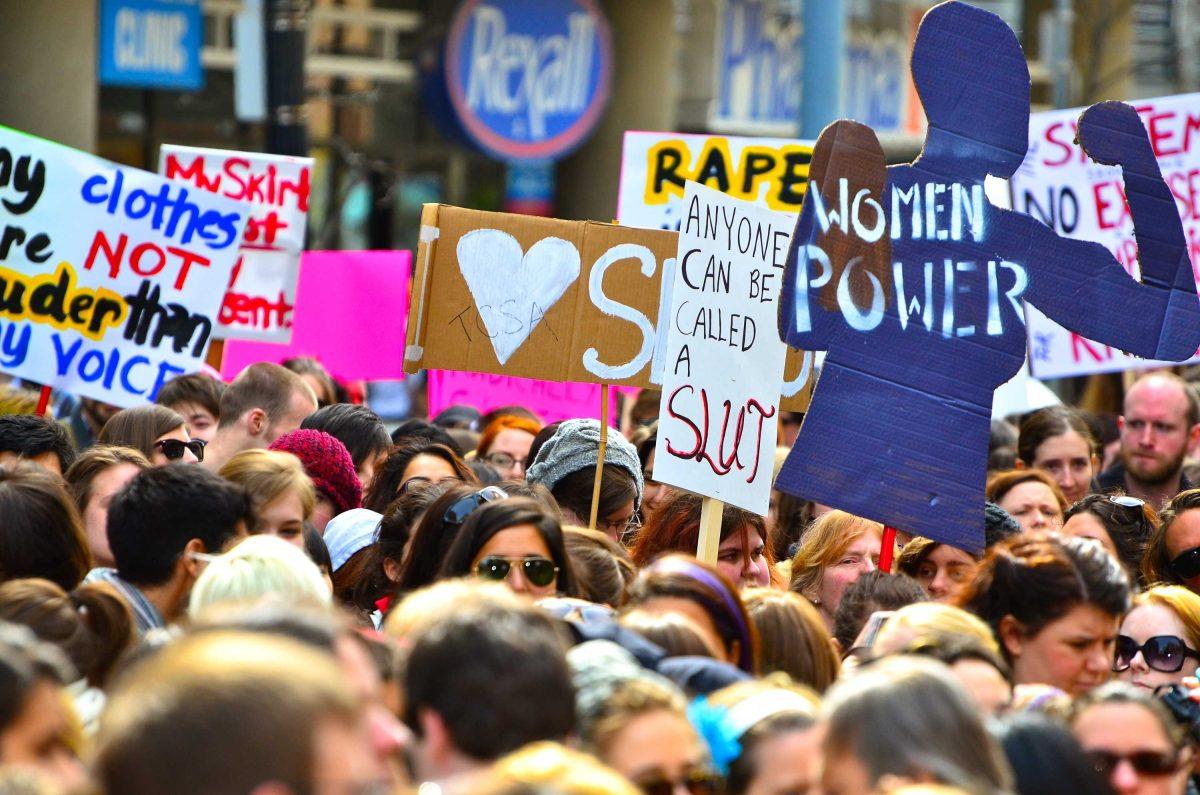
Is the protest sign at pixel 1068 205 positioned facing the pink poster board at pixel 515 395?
no

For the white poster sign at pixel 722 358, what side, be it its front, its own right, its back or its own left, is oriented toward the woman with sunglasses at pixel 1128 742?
front

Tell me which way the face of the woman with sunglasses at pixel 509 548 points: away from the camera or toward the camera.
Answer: toward the camera

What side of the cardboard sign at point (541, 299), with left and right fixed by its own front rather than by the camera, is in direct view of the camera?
front

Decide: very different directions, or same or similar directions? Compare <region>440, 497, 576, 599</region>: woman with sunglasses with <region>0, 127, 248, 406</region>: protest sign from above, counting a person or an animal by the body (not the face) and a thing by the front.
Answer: same or similar directions

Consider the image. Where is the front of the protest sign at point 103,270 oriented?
toward the camera

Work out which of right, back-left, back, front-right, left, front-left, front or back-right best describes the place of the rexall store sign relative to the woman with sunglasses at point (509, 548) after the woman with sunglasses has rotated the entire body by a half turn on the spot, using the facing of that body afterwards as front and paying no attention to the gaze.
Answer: front

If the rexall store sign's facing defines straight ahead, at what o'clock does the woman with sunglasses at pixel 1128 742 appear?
The woman with sunglasses is roughly at 12 o'clock from the rexall store sign.

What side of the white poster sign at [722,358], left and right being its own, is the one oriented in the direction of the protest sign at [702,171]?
back

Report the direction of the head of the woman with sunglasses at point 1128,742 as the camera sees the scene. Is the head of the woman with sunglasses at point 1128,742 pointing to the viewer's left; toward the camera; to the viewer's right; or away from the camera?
toward the camera

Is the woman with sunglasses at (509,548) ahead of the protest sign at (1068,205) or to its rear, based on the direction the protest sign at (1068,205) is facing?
ahead

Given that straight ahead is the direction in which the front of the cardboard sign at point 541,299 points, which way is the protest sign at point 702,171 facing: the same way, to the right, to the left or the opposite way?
the same way

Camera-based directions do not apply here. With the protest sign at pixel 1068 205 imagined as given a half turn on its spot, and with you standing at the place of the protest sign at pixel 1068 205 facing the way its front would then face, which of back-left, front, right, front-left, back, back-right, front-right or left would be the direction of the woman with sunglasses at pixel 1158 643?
back

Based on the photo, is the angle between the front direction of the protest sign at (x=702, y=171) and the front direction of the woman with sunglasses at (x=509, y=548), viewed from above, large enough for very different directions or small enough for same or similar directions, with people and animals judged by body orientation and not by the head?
same or similar directions

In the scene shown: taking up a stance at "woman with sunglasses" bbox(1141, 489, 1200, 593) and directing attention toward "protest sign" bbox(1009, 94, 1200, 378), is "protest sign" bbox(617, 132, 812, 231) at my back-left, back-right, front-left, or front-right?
front-left

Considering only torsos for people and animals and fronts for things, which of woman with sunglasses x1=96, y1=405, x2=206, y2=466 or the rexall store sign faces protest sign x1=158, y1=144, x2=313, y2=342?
the rexall store sign

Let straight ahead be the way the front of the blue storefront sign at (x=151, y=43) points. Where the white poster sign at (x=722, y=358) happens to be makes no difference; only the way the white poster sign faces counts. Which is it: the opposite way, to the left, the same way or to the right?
the same way
